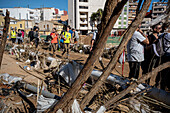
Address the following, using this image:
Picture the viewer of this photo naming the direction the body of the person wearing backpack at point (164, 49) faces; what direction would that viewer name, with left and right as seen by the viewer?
facing away from the viewer

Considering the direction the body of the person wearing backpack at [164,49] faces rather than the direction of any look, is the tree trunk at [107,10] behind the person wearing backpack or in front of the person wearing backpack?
behind

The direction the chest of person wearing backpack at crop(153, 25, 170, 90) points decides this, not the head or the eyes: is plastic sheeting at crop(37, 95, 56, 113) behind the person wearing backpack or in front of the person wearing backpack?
behind
